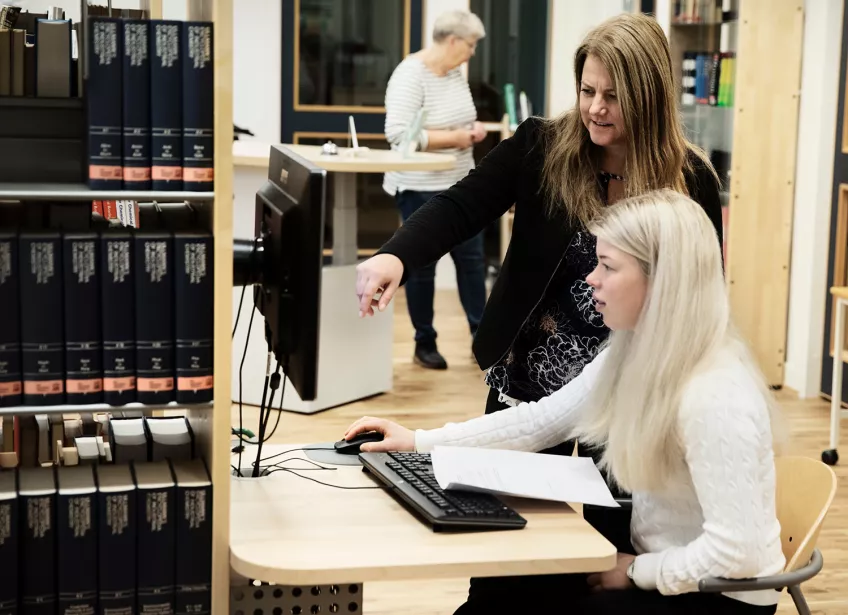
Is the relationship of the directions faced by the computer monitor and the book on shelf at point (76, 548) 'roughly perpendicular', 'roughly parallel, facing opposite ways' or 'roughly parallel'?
roughly perpendicular

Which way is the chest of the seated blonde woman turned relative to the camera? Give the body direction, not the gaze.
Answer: to the viewer's left

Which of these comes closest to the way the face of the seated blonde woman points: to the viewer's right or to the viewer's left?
to the viewer's left

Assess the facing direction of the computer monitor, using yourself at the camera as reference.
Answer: facing to the right of the viewer

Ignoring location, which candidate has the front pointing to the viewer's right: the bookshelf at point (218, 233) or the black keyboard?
the black keyboard

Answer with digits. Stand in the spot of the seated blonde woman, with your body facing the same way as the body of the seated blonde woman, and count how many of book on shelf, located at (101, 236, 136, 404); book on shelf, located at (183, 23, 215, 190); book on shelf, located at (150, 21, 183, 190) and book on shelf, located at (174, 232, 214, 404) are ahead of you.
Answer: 4

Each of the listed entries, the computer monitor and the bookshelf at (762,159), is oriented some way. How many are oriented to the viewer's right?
1

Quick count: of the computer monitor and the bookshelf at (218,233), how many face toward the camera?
1

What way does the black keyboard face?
to the viewer's right
